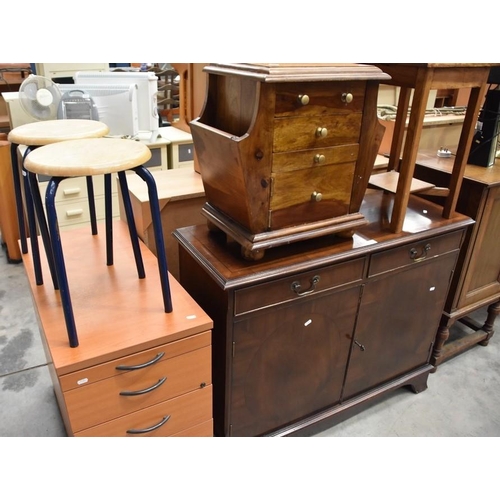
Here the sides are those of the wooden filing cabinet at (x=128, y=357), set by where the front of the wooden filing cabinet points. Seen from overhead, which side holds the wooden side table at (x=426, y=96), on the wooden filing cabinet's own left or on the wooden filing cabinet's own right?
on the wooden filing cabinet's own left

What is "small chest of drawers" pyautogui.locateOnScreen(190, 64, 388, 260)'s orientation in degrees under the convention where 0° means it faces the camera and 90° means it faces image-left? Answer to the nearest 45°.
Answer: approximately 315°

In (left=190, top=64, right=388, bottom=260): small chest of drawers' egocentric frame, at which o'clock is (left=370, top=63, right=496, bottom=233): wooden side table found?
The wooden side table is roughly at 9 o'clock from the small chest of drawers.

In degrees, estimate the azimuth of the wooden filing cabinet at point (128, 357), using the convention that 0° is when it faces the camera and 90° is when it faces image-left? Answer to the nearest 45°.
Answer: approximately 315°

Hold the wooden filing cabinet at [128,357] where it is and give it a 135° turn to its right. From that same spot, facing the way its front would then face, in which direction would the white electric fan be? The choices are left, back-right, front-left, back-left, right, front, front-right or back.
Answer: right

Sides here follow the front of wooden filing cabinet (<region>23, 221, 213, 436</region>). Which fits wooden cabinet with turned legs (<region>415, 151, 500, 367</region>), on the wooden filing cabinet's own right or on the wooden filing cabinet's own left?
on the wooden filing cabinet's own left

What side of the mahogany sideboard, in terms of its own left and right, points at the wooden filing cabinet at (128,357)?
right

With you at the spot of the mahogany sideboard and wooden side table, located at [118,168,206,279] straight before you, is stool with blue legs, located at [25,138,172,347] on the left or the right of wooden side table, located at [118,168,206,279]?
left

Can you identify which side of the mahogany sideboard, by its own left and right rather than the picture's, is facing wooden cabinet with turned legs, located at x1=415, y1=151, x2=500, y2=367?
left
